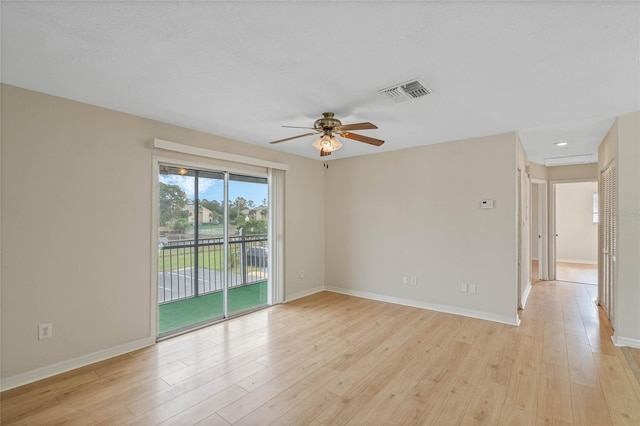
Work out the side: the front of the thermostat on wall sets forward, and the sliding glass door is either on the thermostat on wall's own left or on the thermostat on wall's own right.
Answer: on the thermostat on wall's own right

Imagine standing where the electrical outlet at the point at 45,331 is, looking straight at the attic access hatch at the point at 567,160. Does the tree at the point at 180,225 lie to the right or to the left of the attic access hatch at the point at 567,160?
left

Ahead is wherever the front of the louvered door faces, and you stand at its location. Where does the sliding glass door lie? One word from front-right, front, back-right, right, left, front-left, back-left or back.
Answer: front-left

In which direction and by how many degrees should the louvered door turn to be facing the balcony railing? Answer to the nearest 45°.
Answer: approximately 45° to its left

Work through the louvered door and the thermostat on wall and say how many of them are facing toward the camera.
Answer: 1

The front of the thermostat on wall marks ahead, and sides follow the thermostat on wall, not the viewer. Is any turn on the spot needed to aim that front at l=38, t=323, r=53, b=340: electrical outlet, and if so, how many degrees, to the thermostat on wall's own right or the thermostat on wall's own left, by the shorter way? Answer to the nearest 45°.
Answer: approximately 45° to the thermostat on wall's own right

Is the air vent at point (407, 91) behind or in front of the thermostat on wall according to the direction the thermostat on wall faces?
in front

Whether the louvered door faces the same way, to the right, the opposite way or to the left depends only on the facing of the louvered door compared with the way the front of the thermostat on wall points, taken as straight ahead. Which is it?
to the right

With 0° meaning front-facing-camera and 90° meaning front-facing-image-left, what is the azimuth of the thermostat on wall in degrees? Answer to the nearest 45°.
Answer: approximately 0°

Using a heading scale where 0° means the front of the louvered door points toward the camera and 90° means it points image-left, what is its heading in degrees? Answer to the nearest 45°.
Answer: approximately 90°

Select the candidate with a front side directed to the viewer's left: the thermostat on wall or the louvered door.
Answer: the louvered door
